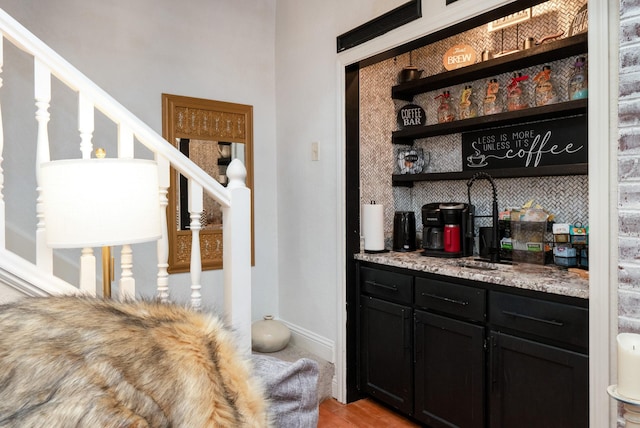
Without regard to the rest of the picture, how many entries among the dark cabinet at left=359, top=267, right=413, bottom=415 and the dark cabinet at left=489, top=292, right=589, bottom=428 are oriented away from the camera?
0

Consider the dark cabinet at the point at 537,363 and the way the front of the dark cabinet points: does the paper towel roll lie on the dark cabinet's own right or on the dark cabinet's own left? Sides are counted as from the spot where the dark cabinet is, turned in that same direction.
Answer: on the dark cabinet's own right

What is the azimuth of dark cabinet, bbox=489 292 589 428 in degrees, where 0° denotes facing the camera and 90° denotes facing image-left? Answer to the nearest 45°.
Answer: approximately 45°

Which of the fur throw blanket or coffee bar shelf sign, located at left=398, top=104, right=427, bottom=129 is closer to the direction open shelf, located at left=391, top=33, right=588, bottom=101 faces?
the fur throw blanket

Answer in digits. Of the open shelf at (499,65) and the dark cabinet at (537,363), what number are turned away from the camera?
0

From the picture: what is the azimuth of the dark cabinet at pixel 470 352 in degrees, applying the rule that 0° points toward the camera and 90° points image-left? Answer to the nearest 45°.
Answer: approximately 45°

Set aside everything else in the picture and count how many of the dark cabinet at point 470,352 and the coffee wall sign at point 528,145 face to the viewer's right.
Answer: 0
